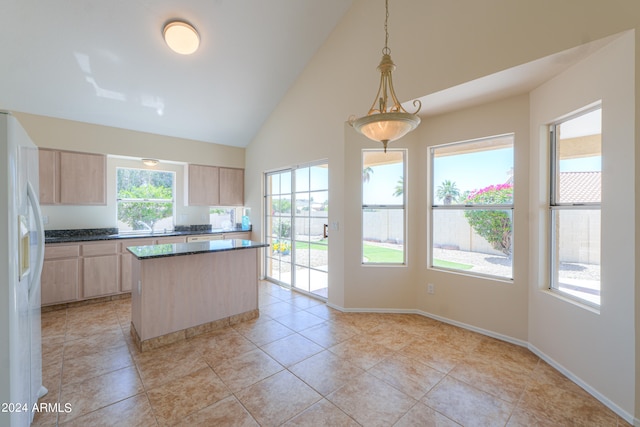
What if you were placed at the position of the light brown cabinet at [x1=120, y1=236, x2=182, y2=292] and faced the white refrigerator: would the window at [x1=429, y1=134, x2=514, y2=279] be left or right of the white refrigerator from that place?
left

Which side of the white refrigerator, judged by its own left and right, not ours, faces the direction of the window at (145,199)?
left

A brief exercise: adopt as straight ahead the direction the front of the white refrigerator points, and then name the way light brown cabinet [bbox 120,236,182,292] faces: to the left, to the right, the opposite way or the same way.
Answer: to the right

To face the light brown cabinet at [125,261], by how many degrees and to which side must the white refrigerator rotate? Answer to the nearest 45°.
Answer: approximately 90° to its left

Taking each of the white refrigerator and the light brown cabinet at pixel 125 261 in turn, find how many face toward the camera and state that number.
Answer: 1

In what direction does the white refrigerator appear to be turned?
to the viewer's right

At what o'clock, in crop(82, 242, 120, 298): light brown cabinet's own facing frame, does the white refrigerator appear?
The white refrigerator is roughly at 12 o'clock from the light brown cabinet.

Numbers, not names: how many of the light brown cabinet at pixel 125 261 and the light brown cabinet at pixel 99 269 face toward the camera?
2
